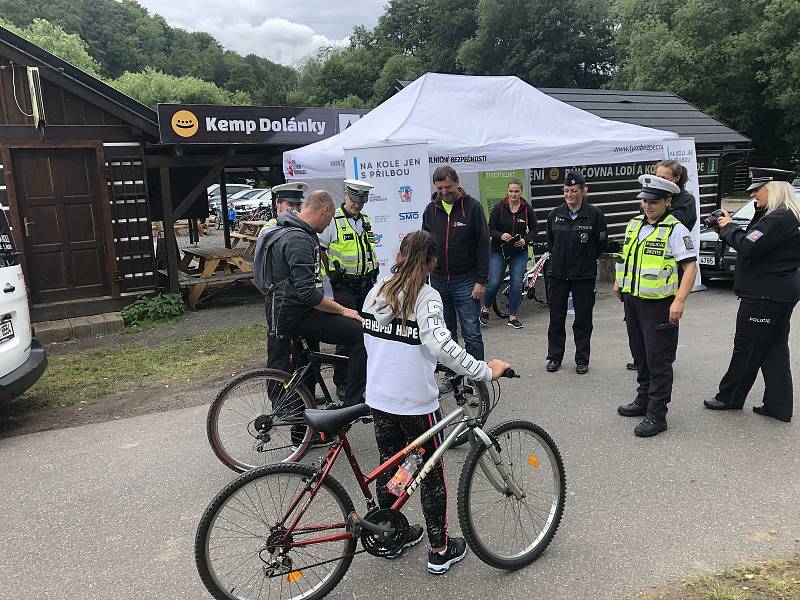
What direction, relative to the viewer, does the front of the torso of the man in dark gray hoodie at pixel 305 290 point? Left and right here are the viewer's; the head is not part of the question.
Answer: facing to the right of the viewer

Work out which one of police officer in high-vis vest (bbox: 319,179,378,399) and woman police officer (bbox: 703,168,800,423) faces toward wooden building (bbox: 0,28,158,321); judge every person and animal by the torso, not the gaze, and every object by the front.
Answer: the woman police officer

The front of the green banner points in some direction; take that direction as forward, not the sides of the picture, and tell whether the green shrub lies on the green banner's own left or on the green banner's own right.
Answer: on the green banner's own right

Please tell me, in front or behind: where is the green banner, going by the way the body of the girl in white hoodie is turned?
in front

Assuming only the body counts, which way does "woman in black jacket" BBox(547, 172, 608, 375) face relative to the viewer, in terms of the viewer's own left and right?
facing the viewer

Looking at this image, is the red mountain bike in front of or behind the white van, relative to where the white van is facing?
behind

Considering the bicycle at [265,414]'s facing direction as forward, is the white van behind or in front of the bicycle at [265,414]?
behind

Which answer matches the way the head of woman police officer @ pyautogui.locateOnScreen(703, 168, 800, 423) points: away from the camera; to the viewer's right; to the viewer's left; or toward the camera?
to the viewer's left

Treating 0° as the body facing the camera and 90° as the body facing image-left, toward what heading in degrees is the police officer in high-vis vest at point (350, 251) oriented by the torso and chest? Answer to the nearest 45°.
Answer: approximately 315°

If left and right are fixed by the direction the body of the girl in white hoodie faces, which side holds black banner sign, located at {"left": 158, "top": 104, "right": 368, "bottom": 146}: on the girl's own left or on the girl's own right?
on the girl's own left

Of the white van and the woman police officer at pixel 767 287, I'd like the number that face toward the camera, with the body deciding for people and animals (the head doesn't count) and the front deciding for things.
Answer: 0

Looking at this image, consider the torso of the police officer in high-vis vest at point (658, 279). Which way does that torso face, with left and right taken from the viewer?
facing the viewer and to the left of the viewer

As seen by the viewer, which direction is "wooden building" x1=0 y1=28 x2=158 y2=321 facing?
toward the camera

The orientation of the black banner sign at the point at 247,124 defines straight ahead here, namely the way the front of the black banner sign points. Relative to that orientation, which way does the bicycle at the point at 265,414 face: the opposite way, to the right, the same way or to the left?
to the left
